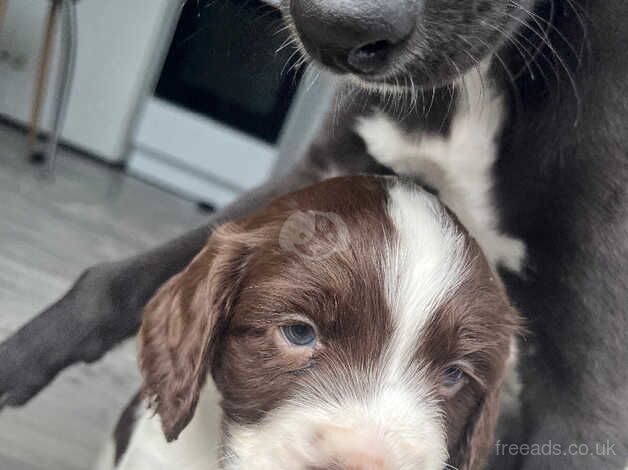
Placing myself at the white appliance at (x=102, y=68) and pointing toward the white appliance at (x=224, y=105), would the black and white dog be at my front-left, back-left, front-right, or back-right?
front-right

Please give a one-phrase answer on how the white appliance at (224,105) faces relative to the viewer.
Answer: facing the viewer

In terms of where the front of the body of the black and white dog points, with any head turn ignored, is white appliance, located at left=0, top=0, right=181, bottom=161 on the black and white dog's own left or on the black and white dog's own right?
on the black and white dog's own right

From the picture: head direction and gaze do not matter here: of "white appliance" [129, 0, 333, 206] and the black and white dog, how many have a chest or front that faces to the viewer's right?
0

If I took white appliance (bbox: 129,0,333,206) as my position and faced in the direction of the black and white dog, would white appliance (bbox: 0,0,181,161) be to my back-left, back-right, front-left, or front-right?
back-right

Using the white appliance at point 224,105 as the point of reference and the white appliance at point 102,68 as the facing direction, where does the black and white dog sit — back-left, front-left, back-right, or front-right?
back-left

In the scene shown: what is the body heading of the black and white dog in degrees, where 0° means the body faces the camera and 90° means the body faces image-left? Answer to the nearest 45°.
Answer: approximately 45°

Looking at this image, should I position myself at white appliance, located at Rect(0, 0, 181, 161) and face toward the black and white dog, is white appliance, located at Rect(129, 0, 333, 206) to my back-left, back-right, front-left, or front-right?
front-left

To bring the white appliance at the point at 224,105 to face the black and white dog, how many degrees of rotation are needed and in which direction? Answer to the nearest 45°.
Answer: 0° — it already faces it
